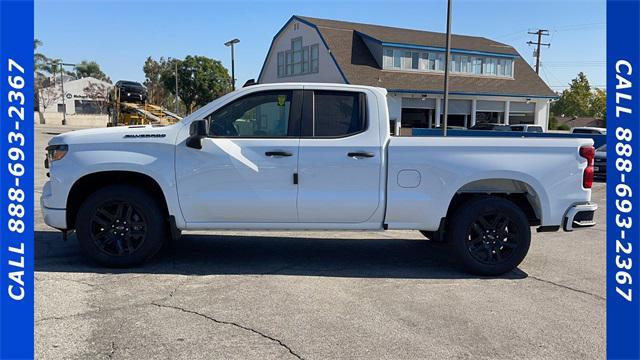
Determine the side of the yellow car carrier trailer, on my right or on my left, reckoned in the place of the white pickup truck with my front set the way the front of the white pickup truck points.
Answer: on my right

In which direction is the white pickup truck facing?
to the viewer's left
